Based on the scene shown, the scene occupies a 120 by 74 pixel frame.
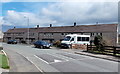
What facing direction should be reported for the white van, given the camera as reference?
facing the viewer and to the left of the viewer
